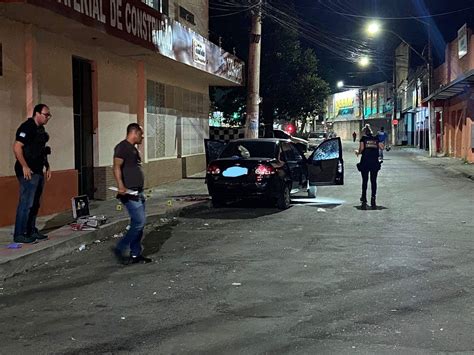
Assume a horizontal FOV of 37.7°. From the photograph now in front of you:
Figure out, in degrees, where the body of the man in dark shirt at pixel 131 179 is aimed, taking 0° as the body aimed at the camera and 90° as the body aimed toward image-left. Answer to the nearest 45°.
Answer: approximately 270°

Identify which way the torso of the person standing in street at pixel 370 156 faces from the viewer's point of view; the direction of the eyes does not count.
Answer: away from the camera

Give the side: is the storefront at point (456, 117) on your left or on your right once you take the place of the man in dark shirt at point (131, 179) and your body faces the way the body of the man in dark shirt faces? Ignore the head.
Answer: on your left

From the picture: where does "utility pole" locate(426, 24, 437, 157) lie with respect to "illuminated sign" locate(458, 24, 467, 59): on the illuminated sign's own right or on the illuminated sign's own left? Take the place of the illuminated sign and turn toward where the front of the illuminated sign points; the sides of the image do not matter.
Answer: on the illuminated sign's own right

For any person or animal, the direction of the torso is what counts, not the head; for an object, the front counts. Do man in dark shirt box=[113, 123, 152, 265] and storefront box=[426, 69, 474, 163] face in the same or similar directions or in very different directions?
very different directions

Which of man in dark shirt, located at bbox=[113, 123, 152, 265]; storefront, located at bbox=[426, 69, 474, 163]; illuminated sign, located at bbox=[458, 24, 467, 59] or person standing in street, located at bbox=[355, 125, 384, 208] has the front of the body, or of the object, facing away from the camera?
the person standing in street

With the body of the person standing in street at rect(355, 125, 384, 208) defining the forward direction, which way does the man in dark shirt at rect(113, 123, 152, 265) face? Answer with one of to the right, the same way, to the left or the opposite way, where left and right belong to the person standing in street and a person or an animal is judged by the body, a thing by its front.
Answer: to the right

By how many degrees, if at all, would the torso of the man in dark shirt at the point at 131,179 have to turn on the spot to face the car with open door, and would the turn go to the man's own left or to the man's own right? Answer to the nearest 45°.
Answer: approximately 45° to the man's own left
